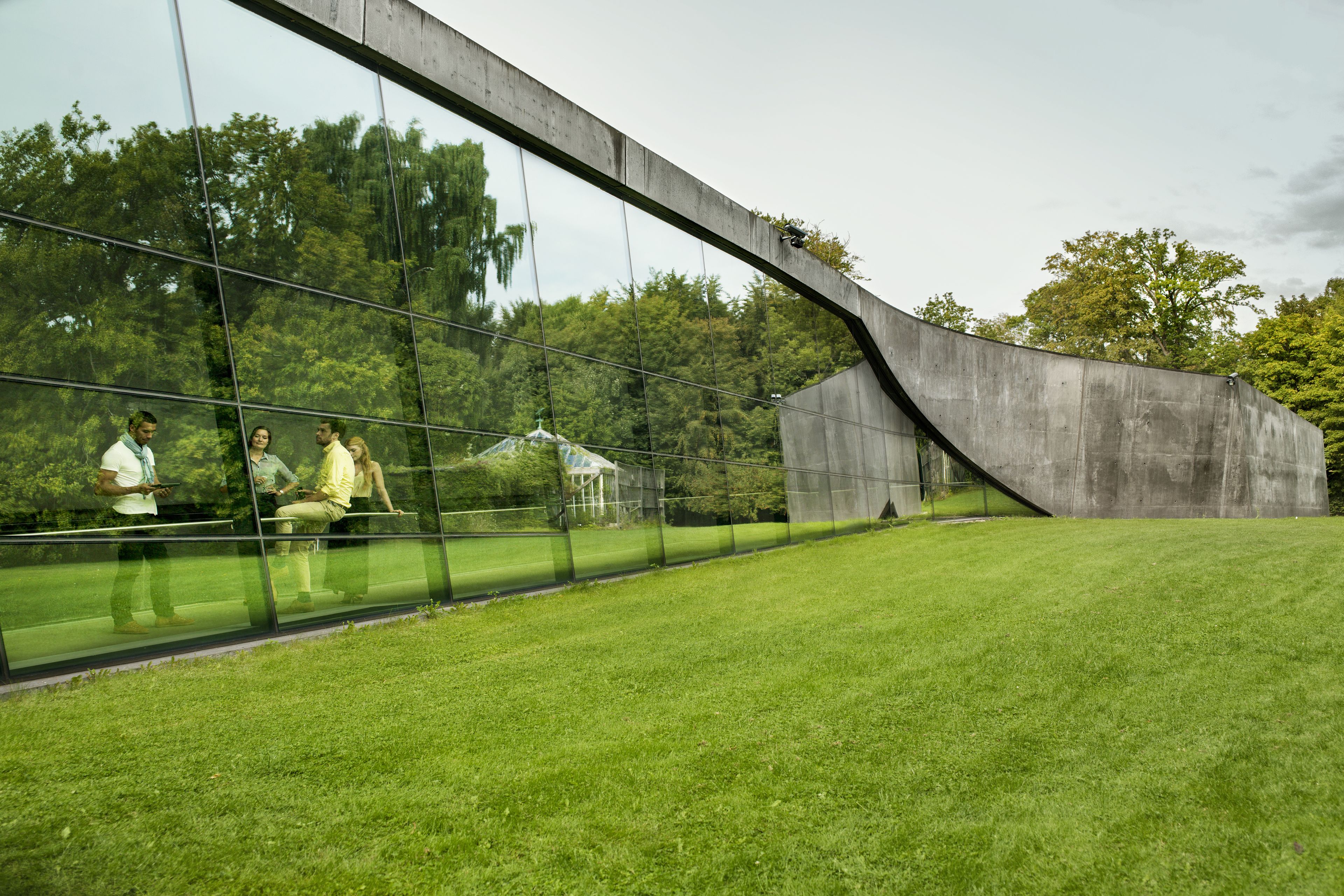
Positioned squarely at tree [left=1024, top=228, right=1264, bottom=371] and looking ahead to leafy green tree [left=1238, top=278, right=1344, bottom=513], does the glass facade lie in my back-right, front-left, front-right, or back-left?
back-right

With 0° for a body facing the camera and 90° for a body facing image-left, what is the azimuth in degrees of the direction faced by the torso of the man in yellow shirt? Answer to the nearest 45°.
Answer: approximately 90°

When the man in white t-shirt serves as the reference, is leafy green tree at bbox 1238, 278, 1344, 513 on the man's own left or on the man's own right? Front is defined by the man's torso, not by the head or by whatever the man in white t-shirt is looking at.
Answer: on the man's own left

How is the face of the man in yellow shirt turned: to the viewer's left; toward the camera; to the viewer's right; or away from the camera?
to the viewer's left

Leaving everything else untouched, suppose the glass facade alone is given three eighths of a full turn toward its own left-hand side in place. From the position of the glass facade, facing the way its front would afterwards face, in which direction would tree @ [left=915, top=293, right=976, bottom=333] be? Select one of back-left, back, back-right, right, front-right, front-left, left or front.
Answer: front-right

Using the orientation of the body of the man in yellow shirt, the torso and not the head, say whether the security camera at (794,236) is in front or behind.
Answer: behind

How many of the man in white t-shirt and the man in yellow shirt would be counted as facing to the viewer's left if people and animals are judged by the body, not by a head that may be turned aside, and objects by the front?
1

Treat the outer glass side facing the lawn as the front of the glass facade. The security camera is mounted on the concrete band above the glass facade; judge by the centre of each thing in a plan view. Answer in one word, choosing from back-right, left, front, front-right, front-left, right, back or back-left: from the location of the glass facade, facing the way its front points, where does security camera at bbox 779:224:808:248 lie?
left

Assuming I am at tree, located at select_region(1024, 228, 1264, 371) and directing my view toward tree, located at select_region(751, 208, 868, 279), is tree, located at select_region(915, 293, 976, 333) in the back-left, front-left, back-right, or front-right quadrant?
front-right

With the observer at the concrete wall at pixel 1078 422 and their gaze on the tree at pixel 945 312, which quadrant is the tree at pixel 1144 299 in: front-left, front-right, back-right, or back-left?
front-right

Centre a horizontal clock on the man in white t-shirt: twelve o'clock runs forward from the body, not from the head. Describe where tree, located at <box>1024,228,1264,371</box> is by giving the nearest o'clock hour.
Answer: The tree is roughly at 10 o'clock from the man in white t-shirt.

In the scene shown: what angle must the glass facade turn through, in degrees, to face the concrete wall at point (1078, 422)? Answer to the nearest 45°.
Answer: approximately 90° to its left

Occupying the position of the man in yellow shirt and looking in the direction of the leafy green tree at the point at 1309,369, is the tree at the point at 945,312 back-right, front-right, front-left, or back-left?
front-left

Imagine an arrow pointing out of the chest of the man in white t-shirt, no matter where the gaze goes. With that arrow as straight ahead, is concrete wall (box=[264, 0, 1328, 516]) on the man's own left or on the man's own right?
on the man's own left
